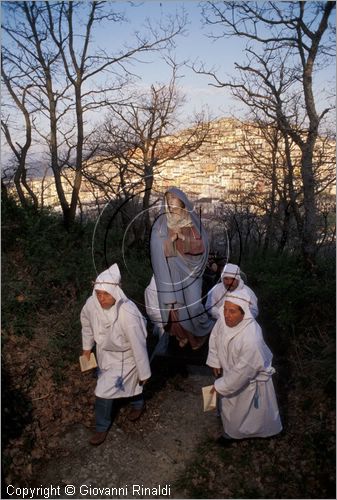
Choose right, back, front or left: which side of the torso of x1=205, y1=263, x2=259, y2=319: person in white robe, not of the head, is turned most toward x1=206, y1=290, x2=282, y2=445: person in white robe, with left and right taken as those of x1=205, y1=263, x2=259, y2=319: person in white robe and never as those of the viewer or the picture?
front

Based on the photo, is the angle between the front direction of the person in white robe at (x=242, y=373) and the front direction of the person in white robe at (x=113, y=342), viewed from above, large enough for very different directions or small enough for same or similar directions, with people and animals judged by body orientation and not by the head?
same or similar directions

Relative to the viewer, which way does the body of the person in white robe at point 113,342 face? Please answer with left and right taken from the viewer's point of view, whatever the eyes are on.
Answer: facing the viewer and to the left of the viewer

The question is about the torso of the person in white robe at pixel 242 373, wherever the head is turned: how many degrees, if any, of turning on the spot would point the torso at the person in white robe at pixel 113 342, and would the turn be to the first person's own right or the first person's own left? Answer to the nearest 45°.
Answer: approximately 45° to the first person's own right

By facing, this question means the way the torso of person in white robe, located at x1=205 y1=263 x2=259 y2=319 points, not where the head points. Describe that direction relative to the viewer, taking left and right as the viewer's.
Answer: facing the viewer

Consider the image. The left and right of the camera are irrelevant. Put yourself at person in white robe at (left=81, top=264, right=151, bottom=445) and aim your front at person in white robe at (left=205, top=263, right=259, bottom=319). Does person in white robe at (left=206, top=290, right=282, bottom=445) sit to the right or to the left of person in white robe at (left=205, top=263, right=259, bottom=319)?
right

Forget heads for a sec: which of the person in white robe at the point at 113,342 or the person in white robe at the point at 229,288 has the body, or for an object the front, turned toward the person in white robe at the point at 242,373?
the person in white robe at the point at 229,288
